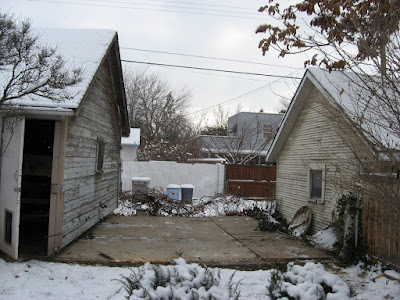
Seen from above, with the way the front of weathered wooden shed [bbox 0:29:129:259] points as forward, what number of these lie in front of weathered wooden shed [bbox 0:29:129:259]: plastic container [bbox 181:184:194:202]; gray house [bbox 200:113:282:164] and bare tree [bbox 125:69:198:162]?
0

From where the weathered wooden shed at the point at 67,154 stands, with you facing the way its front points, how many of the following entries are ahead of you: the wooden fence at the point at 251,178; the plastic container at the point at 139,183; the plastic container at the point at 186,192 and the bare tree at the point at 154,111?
0

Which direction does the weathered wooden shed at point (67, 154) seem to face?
toward the camera

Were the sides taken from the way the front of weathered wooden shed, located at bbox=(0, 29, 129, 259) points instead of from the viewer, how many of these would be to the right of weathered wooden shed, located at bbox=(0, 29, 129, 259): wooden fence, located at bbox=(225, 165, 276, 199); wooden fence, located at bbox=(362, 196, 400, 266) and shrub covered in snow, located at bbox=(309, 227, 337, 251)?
0

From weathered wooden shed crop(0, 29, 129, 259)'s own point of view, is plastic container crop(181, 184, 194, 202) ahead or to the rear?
to the rear

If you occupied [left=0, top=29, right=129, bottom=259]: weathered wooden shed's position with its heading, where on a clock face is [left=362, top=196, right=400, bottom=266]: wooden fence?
The wooden fence is roughly at 10 o'clock from the weathered wooden shed.

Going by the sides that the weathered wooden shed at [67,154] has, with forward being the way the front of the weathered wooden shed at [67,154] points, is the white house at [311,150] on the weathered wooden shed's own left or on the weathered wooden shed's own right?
on the weathered wooden shed's own left

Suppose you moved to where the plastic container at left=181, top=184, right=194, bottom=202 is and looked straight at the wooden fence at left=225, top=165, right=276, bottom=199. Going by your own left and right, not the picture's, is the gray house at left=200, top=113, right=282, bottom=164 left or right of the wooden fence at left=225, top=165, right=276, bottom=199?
left

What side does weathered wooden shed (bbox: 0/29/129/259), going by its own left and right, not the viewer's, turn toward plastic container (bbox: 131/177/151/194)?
back

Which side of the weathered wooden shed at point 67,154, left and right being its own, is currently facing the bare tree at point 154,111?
back

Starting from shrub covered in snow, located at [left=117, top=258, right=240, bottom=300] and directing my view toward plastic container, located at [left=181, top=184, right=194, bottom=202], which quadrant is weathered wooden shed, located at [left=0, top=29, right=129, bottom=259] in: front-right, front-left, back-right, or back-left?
front-left

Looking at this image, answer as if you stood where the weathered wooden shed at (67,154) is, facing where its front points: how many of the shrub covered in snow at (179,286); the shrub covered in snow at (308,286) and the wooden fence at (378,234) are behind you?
0

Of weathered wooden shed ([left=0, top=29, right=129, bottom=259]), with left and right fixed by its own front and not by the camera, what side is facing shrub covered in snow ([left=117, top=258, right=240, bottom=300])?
front

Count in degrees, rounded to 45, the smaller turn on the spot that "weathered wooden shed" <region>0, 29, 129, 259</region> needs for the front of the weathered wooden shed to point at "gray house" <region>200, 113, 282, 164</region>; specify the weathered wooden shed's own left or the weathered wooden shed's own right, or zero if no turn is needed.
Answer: approximately 135° to the weathered wooden shed's own left

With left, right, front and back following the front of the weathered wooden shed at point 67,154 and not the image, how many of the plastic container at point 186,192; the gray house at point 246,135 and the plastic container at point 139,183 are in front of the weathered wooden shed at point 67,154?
0
